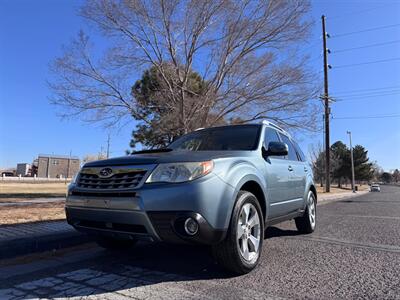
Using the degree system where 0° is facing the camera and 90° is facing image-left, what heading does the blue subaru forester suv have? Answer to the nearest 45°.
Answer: approximately 45°
